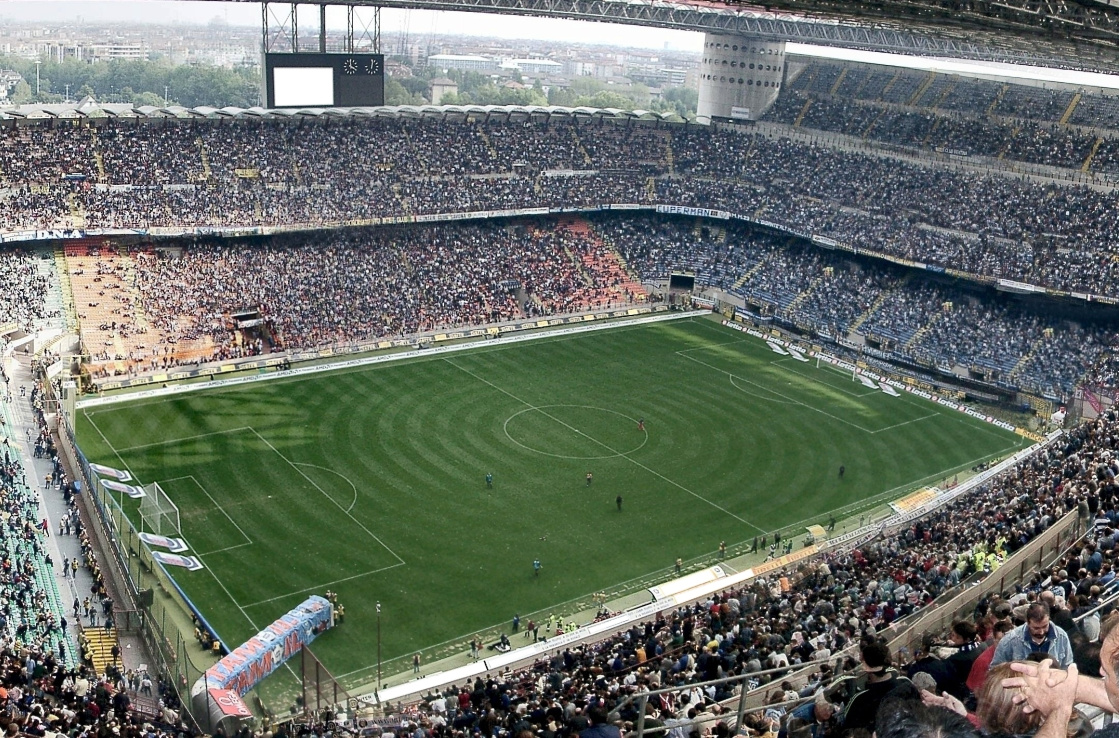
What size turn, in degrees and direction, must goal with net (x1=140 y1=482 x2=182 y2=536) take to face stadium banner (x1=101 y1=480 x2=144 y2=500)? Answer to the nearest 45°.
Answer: approximately 90° to its left

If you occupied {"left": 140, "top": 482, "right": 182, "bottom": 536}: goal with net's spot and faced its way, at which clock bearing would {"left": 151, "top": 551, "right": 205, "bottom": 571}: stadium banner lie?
The stadium banner is roughly at 4 o'clock from the goal with net.

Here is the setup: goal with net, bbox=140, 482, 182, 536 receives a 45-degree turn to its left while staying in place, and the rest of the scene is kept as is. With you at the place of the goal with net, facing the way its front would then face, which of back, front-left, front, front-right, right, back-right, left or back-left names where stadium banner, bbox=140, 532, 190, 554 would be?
back

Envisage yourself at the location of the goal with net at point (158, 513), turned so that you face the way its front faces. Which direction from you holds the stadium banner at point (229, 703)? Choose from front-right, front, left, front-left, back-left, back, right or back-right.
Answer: back-right

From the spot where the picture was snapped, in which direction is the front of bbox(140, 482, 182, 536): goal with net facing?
facing away from the viewer and to the right of the viewer

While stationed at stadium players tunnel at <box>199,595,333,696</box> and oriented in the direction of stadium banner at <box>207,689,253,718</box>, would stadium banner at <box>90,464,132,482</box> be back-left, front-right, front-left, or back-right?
back-right

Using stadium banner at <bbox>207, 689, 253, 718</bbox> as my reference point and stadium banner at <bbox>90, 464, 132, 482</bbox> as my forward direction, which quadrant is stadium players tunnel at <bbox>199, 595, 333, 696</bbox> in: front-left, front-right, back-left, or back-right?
front-right

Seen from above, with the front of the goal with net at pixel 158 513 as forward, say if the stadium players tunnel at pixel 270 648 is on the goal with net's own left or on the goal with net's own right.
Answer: on the goal with net's own right

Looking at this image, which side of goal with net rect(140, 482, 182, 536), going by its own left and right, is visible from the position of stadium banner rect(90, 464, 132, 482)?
left
